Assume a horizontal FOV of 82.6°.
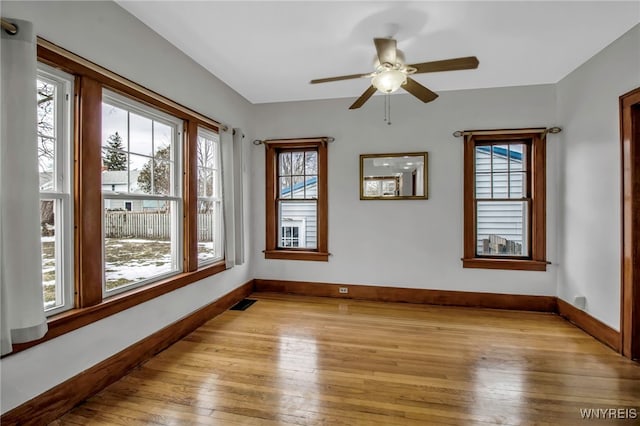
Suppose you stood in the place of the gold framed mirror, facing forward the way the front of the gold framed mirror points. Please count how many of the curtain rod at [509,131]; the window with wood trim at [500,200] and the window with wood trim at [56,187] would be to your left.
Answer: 2

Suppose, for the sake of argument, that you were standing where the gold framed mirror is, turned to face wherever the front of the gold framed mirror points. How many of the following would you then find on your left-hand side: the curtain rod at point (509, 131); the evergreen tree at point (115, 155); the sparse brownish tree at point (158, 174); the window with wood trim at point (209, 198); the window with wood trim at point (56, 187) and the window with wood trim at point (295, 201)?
1

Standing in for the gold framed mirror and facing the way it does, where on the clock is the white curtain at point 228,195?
The white curtain is roughly at 2 o'clock from the gold framed mirror.

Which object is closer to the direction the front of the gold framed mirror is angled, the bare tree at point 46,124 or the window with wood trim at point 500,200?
the bare tree

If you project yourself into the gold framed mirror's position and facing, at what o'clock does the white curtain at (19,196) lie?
The white curtain is roughly at 1 o'clock from the gold framed mirror.

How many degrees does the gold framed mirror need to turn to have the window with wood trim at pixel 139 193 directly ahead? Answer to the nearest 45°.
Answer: approximately 45° to its right

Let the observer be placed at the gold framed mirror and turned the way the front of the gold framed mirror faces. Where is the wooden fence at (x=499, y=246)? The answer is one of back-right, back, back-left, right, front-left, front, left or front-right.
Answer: left

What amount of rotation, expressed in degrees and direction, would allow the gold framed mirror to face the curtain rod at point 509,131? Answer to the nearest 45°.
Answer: approximately 90° to its left

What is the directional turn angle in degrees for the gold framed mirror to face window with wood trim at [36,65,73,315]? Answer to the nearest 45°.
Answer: approximately 45° to its right

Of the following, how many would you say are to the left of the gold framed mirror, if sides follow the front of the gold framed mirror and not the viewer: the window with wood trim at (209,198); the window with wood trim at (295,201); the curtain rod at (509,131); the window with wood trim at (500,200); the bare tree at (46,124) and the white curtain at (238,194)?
2

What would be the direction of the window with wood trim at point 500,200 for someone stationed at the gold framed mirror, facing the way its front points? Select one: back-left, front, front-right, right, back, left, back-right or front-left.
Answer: left

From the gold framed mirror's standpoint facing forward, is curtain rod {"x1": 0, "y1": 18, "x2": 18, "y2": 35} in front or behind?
in front

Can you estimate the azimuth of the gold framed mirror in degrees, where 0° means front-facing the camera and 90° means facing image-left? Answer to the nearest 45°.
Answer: approximately 0°
